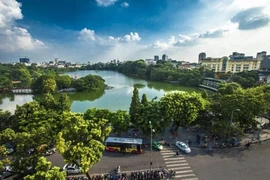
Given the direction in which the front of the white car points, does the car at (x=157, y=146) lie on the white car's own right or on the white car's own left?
on the white car's own right

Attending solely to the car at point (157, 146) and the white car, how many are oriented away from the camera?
0

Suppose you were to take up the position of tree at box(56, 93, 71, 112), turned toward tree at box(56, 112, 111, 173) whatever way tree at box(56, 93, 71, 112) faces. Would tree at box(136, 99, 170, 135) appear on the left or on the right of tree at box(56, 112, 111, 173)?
left
